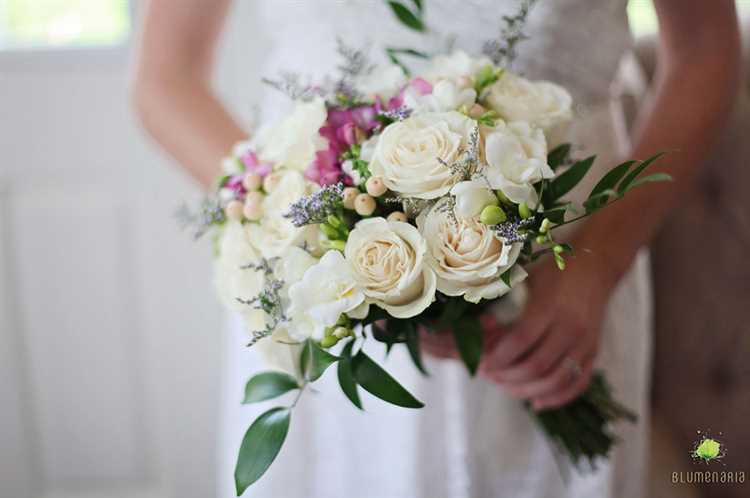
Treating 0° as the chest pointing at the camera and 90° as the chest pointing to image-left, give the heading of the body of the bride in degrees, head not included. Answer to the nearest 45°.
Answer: approximately 0°
